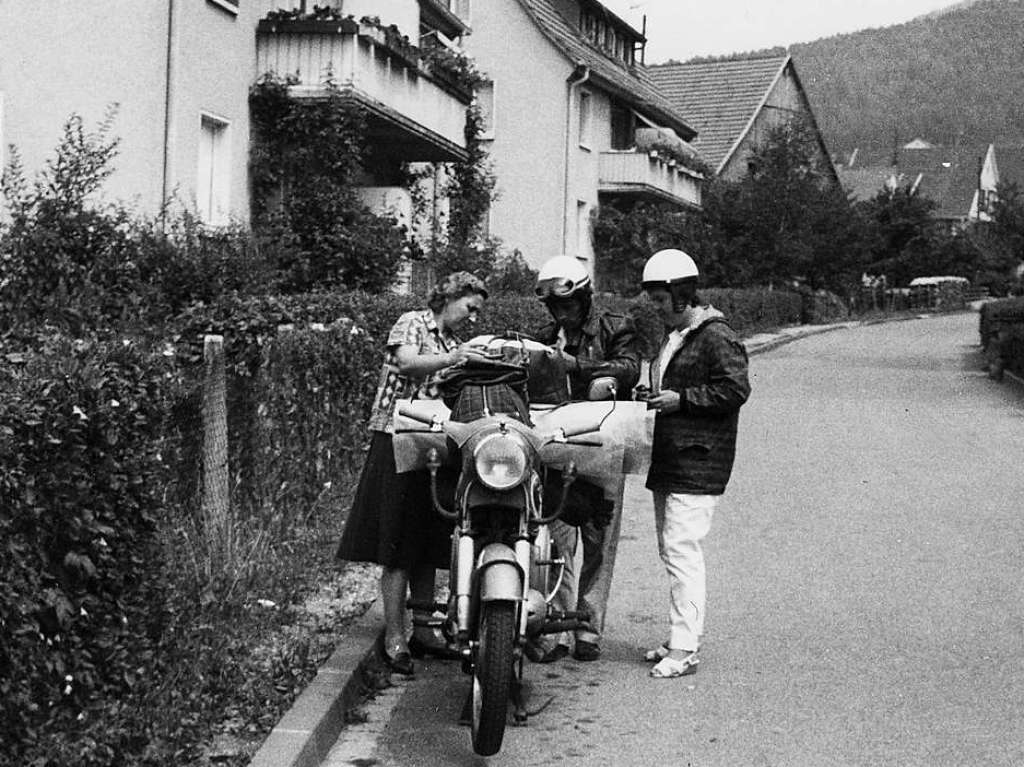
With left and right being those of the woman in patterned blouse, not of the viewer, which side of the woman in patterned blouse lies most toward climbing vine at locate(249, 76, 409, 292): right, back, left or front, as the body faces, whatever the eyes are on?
left

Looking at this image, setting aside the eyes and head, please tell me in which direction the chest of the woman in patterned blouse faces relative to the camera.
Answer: to the viewer's right

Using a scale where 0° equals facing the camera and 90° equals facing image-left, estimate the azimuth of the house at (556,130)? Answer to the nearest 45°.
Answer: approximately 315°

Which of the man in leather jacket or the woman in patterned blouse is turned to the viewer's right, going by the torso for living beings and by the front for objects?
the woman in patterned blouse

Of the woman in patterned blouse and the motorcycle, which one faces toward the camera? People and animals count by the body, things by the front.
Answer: the motorcycle

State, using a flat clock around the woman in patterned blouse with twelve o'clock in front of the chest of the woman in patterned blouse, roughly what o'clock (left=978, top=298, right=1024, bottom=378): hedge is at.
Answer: The hedge is roughly at 10 o'clock from the woman in patterned blouse.

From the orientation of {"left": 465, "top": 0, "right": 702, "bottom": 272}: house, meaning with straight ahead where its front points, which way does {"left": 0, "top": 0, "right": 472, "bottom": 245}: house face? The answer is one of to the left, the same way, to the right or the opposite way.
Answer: the same way

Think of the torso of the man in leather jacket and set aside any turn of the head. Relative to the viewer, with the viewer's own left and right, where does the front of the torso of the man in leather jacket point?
facing the viewer and to the left of the viewer

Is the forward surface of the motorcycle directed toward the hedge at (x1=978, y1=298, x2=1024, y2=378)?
no

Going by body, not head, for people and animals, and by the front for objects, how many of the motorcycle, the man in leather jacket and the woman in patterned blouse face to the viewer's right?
1

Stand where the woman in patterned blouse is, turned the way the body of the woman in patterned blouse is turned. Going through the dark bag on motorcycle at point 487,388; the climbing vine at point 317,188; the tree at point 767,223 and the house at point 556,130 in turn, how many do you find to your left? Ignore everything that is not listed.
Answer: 3

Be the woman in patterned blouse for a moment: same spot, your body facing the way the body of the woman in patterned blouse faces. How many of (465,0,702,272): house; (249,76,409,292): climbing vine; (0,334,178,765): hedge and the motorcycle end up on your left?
2

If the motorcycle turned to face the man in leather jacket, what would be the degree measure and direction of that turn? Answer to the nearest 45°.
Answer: approximately 180°

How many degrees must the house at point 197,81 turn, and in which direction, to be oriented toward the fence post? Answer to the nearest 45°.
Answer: approximately 45° to its right

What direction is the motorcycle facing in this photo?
toward the camera

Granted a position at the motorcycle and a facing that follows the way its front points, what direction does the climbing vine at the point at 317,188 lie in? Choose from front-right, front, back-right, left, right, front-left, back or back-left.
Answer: back

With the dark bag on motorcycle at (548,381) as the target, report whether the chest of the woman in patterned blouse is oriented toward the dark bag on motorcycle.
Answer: yes

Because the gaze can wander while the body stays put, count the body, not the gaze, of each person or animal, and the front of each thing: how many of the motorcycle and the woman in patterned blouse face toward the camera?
1
